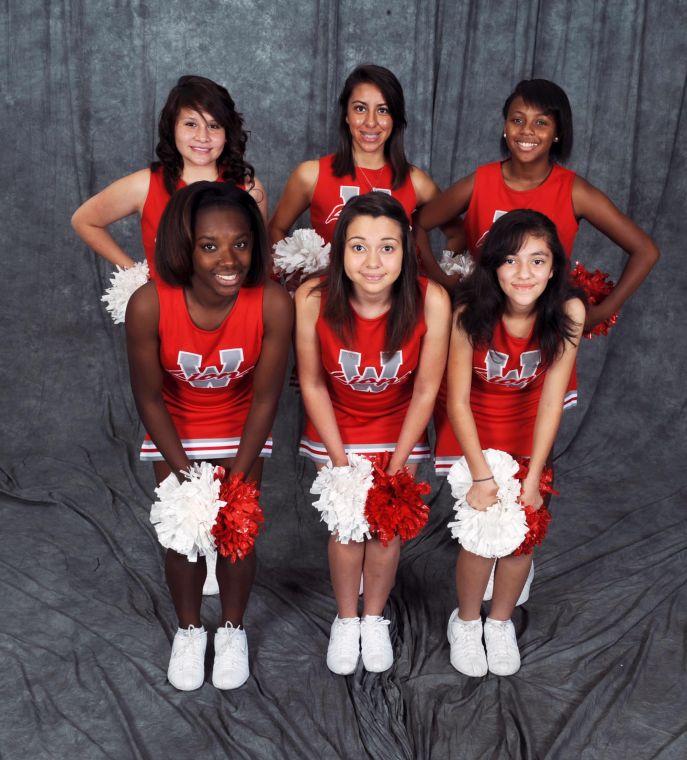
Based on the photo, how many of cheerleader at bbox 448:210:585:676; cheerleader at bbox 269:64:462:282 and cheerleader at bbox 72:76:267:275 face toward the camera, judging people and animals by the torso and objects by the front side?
3

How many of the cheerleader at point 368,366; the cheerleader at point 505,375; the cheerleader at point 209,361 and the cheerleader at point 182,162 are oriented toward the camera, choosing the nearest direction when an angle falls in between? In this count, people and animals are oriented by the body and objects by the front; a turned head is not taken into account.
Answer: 4

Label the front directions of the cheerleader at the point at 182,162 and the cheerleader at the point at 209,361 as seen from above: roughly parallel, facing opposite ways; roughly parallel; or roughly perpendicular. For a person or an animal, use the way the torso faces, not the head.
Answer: roughly parallel

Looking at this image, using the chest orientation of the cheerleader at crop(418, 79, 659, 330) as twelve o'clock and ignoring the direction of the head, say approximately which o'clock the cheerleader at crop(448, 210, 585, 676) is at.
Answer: the cheerleader at crop(448, 210, 585, 676) is roughly at 12 o'clock from the cheerleader at crop(418, 79, 659, 330).

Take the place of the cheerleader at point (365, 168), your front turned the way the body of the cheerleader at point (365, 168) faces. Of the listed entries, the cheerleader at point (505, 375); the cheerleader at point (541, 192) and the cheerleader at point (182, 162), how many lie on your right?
1

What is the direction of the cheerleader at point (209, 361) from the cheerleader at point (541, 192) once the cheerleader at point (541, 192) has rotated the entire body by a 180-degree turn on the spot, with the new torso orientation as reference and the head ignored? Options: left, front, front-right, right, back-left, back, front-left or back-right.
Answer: back-left

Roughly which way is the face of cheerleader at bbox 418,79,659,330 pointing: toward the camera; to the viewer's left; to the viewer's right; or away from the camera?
toward the camera

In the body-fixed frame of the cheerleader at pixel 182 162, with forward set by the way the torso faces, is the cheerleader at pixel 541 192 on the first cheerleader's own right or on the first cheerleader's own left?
on the first cheerleader's own left

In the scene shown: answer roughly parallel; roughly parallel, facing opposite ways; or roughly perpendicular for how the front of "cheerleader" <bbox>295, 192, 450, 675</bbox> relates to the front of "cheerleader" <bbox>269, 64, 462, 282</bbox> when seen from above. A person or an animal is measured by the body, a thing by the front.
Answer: roughly parallel

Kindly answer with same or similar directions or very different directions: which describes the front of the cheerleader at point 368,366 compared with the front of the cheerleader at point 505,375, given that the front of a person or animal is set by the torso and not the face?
same or similar directions

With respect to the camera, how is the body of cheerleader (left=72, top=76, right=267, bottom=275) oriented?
toward the camera

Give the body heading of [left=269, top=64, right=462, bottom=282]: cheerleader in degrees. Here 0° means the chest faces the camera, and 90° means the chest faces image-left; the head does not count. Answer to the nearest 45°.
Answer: approximately 0°

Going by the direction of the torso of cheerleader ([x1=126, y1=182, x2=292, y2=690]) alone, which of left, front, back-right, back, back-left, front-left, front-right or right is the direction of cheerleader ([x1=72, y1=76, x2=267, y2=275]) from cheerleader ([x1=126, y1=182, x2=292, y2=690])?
back

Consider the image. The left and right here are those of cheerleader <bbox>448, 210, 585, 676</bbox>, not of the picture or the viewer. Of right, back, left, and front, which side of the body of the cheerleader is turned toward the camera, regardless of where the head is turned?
front

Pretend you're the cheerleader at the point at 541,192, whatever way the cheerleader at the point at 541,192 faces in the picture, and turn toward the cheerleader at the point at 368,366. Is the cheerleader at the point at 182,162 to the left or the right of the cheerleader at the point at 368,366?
right

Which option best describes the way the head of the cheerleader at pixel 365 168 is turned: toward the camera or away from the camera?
toward the camera

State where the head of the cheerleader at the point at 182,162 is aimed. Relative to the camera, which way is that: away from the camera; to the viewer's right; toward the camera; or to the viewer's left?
toward the camera

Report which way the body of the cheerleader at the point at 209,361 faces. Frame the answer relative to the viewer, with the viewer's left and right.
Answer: facing the viewer

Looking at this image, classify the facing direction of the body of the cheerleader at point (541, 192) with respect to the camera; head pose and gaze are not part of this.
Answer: toward the camera
